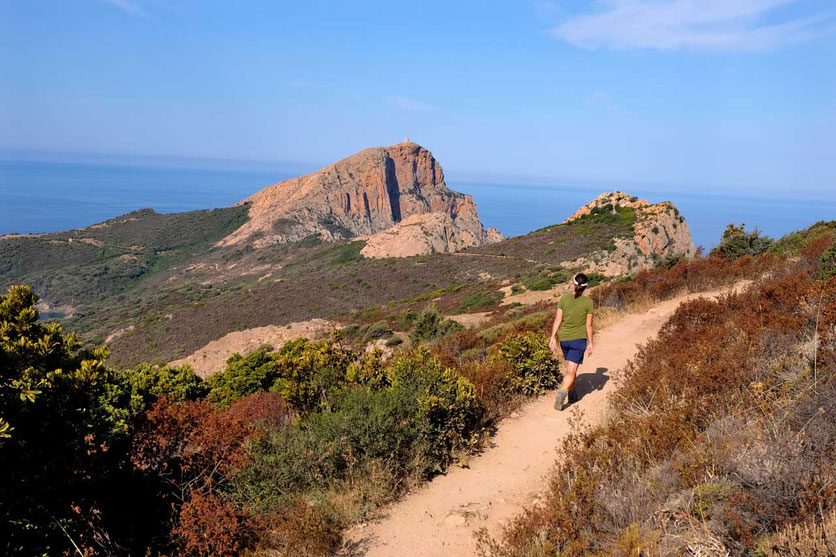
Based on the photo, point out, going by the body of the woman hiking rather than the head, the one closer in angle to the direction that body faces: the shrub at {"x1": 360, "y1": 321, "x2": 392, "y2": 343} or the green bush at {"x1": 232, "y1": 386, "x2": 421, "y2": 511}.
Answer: the shrub

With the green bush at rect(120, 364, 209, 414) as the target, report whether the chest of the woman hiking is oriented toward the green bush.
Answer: no

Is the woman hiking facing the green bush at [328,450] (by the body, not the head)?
no

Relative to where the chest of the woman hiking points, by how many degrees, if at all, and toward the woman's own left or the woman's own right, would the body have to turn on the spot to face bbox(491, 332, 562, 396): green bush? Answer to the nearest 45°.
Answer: approximately 45° to the woman's own left

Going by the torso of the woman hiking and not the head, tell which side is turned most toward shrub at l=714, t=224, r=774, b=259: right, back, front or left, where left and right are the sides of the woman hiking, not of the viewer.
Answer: front

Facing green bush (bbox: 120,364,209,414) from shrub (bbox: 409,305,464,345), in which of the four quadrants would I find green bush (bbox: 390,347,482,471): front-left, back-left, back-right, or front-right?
front-left

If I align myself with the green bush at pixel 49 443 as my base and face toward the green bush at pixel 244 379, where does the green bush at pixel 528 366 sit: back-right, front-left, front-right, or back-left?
front-right

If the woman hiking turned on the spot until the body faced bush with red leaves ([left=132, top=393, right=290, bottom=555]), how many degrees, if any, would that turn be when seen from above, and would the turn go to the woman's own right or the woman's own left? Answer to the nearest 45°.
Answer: approximately 135° to the woman's own left

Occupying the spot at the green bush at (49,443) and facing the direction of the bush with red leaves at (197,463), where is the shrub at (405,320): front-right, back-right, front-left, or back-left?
front-left

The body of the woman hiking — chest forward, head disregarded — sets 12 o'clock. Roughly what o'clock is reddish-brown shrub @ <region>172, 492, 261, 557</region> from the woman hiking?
The reddish-brown shrub is roughly at 7 o'clock from the woman hiking.

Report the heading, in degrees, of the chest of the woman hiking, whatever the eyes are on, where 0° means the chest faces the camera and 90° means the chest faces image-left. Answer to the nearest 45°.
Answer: approximately 180°

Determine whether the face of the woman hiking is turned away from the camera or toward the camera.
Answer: away from the camera

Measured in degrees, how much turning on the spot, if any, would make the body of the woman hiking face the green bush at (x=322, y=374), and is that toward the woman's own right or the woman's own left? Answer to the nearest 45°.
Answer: approximately 90° to the woman's own left

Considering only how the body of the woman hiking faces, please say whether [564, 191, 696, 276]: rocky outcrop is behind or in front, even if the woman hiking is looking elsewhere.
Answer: in front

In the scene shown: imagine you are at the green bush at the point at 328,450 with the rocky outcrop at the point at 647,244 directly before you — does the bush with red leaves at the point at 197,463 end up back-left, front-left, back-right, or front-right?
back-left
